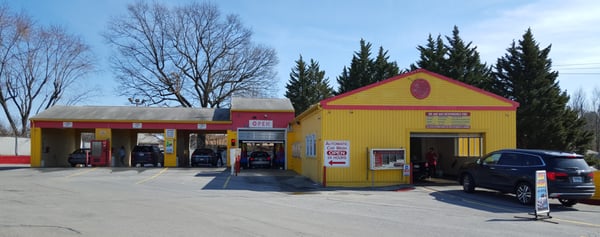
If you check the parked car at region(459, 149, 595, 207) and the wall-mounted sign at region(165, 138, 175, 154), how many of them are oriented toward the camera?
1

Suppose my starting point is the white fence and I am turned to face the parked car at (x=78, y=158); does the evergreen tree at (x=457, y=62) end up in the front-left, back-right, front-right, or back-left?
front-left

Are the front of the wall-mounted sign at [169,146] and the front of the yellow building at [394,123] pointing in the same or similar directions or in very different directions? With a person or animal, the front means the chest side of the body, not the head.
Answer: same or similar directions

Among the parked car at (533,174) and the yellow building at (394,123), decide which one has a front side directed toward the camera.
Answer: the yellow building

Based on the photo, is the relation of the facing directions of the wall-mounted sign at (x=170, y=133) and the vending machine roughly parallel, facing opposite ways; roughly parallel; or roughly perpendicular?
roughly parallel

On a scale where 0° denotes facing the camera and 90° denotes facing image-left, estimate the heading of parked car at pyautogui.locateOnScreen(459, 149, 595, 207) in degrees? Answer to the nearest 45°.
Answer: approximately 135°

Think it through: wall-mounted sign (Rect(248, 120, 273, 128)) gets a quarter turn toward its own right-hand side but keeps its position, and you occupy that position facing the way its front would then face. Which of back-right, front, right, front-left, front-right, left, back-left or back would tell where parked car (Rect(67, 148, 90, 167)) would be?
front

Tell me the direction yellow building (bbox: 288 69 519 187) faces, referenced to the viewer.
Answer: facing the viewer
